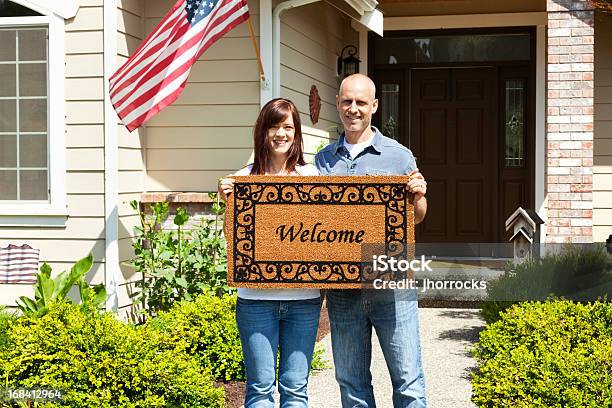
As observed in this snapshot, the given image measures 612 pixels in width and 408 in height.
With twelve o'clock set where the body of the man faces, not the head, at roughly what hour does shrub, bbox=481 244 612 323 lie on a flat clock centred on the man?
The shrub is roughly at 7 o'clock from the man.

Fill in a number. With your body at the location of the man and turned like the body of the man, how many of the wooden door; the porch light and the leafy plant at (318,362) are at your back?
3

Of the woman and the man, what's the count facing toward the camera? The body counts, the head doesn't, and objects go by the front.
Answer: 2

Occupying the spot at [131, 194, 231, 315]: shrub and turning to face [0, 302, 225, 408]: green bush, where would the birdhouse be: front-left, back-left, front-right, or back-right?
back-left

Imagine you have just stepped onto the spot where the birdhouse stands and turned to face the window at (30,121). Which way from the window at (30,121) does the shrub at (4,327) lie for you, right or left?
left

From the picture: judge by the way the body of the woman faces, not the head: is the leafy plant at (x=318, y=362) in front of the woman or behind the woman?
behind

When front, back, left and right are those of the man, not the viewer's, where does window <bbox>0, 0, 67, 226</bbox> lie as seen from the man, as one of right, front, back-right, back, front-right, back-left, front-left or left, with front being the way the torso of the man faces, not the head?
back-right

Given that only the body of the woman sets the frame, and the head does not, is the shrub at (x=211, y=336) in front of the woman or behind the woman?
behind

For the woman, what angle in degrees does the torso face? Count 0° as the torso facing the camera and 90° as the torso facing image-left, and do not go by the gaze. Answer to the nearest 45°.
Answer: approximately 0°

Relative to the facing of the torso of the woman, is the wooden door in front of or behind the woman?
behind

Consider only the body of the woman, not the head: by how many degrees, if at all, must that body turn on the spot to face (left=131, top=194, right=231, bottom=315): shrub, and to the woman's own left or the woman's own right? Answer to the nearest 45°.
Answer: approximately 180°
